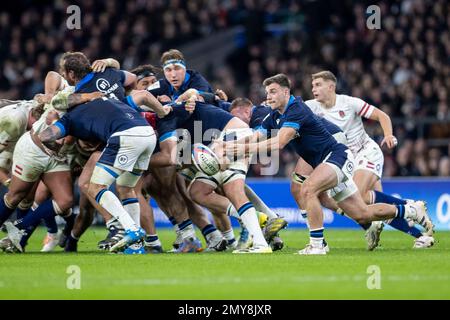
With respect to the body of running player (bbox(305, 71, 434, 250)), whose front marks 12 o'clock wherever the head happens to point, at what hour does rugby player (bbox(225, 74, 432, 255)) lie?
The rugby player is roughly at 11 o'clock from the running player.

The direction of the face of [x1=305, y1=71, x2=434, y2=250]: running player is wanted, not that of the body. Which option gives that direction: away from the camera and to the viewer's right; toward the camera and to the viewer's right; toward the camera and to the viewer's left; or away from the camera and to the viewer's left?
toward the camera and to the viewer's left

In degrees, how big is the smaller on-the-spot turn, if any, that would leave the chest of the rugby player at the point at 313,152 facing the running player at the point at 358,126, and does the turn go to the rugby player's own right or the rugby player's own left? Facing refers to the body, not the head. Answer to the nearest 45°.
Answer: approximately 90° to the rugby player's own right

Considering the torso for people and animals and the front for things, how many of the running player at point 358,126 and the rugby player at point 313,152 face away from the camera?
0

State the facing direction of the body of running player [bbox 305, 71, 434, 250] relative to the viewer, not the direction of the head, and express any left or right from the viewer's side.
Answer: facing the viewer and to the left of the viewer

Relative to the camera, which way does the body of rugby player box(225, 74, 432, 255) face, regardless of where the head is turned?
to the viewer's left
